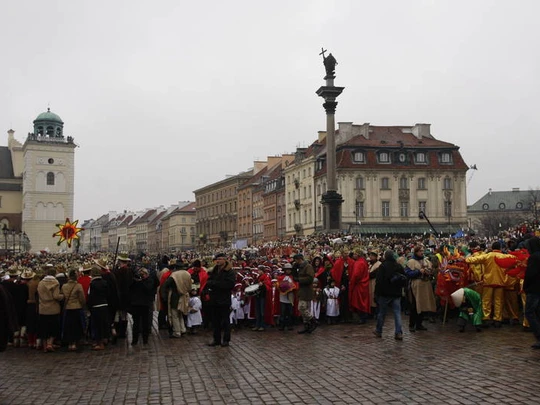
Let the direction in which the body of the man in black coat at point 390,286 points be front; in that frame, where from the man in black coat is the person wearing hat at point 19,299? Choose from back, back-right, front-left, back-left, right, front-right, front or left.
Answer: left

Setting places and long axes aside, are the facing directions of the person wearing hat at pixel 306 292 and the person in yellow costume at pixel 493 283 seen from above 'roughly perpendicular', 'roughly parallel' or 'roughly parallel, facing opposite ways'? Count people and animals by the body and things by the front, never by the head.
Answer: roughly perpendicular

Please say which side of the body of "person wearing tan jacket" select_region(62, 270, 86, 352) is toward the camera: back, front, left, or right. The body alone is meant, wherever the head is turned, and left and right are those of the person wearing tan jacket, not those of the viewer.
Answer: back

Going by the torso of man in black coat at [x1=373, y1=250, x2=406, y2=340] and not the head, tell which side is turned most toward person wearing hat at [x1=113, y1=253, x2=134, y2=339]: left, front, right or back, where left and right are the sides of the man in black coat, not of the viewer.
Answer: left

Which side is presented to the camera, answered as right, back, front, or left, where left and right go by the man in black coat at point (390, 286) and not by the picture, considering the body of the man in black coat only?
back

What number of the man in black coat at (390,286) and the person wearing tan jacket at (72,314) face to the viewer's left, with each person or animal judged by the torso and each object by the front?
0

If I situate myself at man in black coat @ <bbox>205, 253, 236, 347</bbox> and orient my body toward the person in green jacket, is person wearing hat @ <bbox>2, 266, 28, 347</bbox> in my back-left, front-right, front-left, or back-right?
back-left
